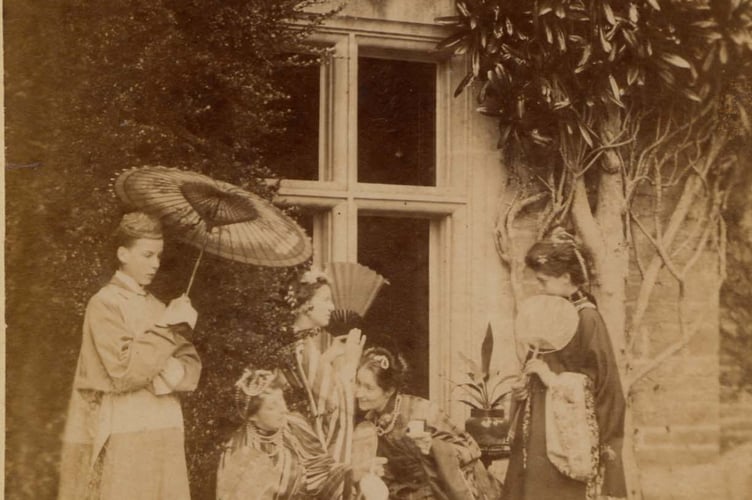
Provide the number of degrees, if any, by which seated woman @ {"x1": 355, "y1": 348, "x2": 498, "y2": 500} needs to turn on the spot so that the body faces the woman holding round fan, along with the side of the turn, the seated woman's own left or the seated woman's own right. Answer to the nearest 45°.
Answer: approximately 135° to the seated woman's own left

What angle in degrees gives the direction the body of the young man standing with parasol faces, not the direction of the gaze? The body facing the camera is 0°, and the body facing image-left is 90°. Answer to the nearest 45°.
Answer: approximately 315°

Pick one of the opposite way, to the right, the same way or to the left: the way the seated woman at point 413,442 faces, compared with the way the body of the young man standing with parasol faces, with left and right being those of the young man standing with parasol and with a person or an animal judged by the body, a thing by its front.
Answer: to the right

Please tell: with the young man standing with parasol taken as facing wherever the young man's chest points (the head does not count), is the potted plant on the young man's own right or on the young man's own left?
on the young man's own left

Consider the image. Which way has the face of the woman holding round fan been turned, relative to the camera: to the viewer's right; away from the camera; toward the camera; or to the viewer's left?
to the viewer's left

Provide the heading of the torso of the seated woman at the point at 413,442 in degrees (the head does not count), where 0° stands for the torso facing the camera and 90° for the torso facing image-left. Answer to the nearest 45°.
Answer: approximately 45°
